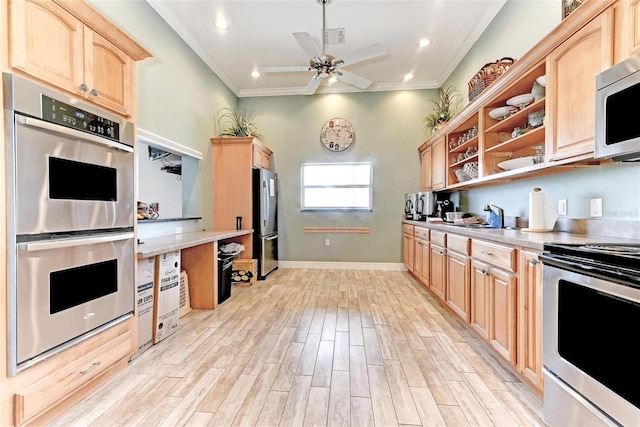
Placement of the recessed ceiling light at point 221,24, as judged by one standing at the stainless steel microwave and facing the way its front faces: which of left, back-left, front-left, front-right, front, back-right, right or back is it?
front-right

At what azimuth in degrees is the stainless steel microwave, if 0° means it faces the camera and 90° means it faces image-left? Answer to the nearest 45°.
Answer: approximately 45°

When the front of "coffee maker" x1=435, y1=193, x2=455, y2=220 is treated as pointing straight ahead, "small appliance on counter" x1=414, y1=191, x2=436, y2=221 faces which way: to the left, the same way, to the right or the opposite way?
the same way

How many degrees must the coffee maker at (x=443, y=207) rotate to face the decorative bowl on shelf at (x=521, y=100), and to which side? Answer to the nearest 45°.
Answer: approximately 45° to its left

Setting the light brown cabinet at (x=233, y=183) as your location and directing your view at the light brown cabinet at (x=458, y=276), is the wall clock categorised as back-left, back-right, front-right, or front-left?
front-left

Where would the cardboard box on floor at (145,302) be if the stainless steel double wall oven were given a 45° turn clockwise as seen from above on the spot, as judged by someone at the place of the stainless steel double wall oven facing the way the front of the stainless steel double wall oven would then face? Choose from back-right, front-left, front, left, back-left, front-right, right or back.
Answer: back-left

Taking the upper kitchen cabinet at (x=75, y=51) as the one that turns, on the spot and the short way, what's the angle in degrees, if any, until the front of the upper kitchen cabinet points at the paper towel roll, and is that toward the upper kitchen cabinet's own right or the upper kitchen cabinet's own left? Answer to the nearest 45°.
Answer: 0° — it already faces it

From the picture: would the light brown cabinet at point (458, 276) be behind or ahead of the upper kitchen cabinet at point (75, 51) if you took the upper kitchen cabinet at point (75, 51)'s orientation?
ahead

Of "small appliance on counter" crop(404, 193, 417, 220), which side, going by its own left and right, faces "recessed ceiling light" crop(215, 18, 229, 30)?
front

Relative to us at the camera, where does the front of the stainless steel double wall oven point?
facing the viewer and to the right of the viewer

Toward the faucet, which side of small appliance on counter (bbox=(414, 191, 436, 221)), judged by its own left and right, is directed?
left

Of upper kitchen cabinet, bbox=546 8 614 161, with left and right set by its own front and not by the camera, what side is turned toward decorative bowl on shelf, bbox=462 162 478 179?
right

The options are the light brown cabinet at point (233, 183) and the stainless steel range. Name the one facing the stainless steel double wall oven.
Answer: the stainless steel range

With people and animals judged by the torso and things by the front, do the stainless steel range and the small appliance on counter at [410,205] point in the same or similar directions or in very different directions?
same or similar directions

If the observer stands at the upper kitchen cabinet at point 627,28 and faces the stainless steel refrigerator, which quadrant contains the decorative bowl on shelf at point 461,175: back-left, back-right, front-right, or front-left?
front-right
